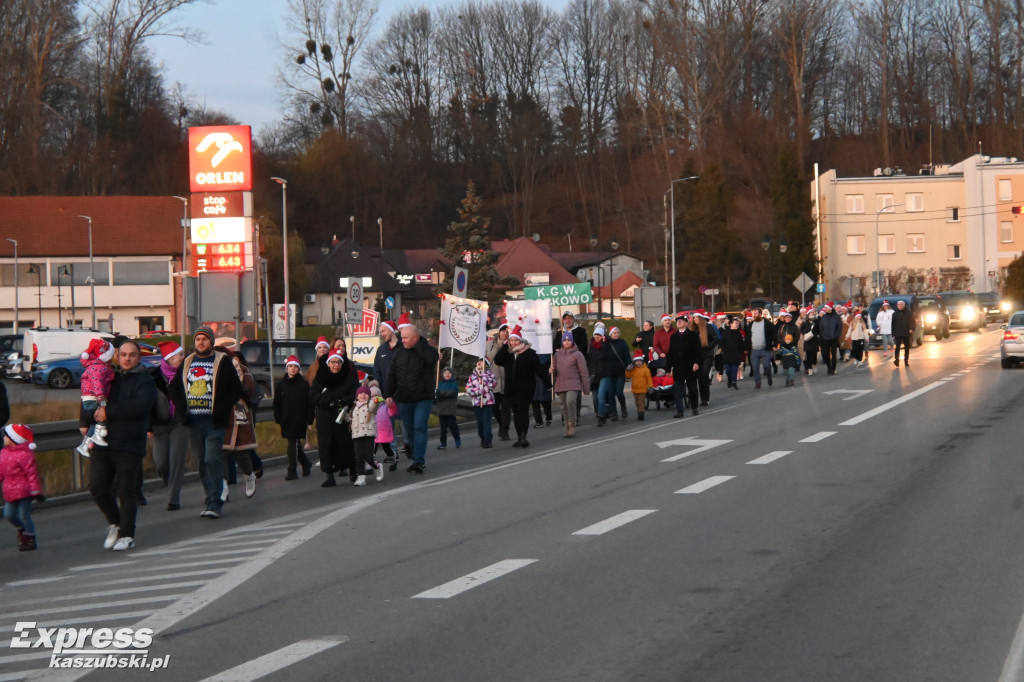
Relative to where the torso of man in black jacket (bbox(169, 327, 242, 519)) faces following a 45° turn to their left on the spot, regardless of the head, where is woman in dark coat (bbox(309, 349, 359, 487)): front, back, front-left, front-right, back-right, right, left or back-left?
left

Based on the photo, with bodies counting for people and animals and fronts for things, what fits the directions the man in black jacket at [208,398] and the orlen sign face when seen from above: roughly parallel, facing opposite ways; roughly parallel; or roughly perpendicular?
roughly parallel

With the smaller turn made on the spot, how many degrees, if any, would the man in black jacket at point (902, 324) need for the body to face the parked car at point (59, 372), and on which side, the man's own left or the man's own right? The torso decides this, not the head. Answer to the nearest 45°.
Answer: approximately 90° to the man's own right

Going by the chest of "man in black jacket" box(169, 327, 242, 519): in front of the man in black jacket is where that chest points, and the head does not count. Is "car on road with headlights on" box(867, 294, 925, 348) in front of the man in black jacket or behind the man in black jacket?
behind

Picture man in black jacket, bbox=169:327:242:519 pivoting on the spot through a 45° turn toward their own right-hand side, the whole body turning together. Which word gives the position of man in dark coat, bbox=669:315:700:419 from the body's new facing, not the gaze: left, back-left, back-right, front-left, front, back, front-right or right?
back

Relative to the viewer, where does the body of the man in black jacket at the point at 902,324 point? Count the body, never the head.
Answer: toward the camera

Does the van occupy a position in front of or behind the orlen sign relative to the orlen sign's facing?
in front

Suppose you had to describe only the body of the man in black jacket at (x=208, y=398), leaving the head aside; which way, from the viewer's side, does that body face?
toward the camera

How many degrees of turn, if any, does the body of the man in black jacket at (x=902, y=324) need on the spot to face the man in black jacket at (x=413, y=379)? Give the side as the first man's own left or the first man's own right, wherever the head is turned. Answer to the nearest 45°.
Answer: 0° — they already face them

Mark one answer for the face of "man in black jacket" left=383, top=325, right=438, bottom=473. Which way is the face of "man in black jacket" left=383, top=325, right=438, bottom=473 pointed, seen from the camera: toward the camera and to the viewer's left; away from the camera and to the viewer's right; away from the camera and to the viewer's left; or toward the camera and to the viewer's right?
toward the camera and to the viewer's left

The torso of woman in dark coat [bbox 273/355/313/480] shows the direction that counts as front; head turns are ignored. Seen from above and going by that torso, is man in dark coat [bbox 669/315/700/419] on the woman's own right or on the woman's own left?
on the woman's own left

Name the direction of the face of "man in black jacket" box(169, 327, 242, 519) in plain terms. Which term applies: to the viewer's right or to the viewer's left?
to the viewer's left

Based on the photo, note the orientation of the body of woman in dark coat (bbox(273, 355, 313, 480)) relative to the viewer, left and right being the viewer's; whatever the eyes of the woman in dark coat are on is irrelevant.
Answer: facing the viewer

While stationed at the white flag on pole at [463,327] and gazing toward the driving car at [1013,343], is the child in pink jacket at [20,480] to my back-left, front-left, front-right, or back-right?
back-right

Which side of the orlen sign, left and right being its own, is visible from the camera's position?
front

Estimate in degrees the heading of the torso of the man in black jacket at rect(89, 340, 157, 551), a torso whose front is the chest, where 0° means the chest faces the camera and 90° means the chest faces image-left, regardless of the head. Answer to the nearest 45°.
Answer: approximately 45°

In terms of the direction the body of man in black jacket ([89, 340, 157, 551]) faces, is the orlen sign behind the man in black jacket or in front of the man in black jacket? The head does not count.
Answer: behind

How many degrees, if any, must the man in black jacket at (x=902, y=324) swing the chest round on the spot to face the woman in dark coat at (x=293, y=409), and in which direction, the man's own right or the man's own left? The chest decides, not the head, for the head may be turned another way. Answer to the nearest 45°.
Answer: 0° — they already face them

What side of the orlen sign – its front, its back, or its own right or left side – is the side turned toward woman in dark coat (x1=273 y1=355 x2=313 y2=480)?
front
